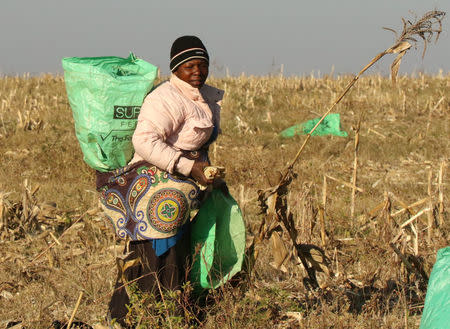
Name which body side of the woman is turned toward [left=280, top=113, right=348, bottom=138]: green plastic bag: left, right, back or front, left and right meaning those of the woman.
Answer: left

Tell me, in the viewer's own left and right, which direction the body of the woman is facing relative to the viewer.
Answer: facing the viewer and to the right of the viewer

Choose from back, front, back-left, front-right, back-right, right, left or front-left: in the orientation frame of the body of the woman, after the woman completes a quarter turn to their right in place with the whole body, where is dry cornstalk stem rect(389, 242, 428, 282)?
back-left

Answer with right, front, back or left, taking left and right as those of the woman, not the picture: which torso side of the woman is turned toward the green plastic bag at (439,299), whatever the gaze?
front
